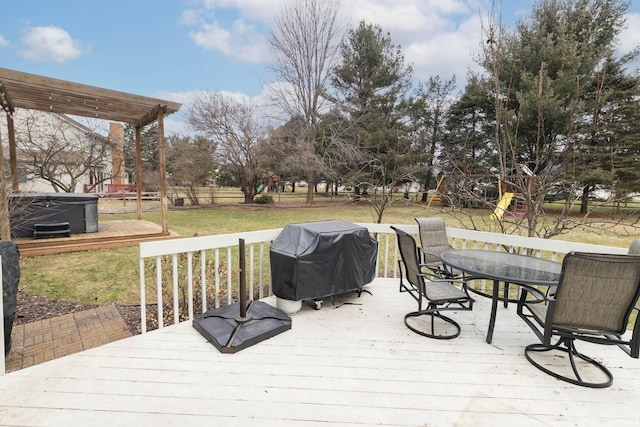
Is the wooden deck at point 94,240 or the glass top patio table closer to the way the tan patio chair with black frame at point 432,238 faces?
the glass top patio table

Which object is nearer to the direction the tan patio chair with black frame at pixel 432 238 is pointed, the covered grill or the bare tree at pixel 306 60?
the covered grill

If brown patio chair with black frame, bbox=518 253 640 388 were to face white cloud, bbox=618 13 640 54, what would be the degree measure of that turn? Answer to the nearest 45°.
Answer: approximately 45° to its right

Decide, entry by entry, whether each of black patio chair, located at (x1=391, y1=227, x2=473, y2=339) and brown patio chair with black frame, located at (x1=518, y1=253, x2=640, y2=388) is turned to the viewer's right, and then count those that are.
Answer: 1

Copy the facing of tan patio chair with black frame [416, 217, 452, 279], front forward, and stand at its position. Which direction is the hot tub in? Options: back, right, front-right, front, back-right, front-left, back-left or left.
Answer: back-right

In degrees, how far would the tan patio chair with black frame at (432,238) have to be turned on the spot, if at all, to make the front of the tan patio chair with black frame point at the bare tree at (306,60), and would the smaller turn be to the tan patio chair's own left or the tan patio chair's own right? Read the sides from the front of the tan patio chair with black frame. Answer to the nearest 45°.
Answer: approximately 180°

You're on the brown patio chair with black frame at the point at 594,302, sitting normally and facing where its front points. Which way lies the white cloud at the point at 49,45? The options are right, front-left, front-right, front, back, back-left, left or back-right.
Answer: front-left

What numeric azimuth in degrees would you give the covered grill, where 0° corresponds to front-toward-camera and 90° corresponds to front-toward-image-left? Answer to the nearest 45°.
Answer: approximately 315°

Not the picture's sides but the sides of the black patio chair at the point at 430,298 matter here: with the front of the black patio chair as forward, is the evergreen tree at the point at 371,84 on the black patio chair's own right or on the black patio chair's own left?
on the black patio chair's own left

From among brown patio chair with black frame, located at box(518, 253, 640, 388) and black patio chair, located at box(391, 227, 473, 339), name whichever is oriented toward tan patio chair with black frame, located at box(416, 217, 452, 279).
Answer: brown patio chair with black frame, located at box(518, 253, 640, 388)

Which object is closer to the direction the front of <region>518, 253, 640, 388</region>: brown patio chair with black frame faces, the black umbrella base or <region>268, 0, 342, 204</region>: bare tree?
the bare tree

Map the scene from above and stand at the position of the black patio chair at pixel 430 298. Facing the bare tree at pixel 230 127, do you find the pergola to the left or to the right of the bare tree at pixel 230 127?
left

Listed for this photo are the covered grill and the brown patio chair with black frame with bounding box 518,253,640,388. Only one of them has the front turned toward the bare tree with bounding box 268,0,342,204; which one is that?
the brown patio chair with black frame

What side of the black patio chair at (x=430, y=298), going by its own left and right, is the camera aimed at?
right

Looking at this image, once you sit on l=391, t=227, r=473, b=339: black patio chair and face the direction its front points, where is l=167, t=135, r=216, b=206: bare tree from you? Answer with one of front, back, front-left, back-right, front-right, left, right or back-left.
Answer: back-left

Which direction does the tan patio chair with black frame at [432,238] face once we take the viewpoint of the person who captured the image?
facing the viewer and to the right of the viewer

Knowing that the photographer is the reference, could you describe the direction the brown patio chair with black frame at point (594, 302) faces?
facing away from the viewer and to the left of the viewer

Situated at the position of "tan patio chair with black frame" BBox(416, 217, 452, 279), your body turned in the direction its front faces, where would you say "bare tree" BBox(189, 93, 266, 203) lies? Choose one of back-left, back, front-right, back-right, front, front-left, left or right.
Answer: back
